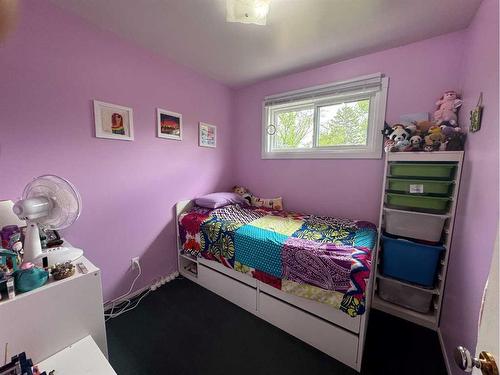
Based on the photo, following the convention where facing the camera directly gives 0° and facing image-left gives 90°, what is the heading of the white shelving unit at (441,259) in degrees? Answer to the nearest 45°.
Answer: approximately 45°

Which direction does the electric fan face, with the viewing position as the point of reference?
facing away from the viewer and to the right of the viewer

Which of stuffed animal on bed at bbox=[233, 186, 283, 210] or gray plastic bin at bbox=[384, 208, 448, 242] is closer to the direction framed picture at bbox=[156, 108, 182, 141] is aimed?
the gray plastic bin

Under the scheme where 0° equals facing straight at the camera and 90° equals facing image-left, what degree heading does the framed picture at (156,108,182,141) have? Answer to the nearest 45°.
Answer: approximately 315°

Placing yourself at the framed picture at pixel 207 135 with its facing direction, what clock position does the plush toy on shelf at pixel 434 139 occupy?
The plush toy on shelf is roughly at 12 o'clock from the framed picture.

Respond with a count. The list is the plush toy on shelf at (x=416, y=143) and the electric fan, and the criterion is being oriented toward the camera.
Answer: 1

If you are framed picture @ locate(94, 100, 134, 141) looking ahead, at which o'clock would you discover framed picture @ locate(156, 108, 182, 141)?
framed picture @ locate(156, 108, 182, 141) is roughly at 10 o'clock from framed picture @ locate(94, 100, 134, 141).
